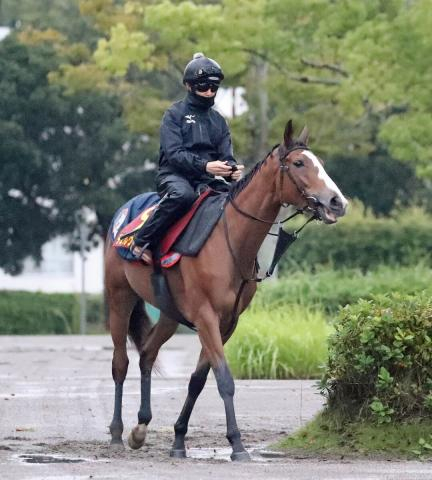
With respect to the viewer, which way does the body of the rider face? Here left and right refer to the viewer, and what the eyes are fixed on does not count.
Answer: facing the viewer and to the right of the viewer

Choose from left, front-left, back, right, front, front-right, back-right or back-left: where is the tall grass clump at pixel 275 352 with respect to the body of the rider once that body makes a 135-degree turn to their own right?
right

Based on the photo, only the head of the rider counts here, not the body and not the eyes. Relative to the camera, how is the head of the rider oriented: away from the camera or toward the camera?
toward the camera

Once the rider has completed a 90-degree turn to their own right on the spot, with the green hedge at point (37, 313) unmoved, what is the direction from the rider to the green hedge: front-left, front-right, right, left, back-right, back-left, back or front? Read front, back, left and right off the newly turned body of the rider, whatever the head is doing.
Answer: back-right

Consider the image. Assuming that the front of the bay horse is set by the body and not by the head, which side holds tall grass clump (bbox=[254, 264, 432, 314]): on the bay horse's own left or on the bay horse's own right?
on the bay horse's own left

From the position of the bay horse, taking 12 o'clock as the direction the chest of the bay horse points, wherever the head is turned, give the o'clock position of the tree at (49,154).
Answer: The tree is roughly at 7 o'clock from the bay horse.

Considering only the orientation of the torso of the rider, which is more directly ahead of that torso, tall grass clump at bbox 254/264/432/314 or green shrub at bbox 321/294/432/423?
the green shrub

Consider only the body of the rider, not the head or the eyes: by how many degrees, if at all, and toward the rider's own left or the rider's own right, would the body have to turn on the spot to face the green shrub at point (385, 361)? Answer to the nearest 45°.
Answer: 0° — they already face it
